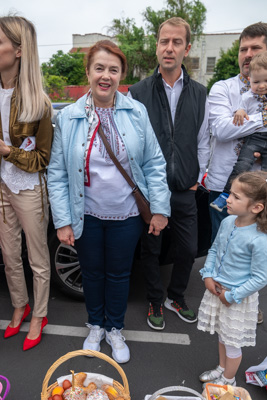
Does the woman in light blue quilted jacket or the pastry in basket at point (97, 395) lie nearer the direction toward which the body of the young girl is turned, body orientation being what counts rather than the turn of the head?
the pastry in basket

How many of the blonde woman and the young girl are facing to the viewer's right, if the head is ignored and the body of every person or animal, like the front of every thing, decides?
0

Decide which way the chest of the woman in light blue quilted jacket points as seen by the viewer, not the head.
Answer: toward the camera

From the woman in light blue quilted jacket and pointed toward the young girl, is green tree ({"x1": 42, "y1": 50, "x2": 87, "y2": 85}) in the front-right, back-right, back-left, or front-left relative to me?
back-left

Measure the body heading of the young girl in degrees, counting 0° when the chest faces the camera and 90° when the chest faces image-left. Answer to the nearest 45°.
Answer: approximately 45°

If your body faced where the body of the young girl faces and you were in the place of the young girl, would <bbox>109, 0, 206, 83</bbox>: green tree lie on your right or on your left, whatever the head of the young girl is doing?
on your right

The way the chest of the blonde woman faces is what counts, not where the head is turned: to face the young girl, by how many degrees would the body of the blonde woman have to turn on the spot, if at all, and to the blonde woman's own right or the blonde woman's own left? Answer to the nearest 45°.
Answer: approximately 90° to the blonde woman's own left

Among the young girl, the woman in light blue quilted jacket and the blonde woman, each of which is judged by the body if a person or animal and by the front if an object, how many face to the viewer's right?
0

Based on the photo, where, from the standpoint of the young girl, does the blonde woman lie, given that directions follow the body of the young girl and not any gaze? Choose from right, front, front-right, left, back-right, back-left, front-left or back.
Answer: front-right

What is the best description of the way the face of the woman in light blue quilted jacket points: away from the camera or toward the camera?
toward the camera

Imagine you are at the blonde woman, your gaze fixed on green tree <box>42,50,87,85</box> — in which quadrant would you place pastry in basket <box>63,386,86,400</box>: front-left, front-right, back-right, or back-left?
back-right

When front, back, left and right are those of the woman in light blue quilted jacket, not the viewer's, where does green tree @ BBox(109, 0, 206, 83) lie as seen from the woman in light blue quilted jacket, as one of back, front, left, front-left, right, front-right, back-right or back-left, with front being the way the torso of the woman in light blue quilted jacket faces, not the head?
back

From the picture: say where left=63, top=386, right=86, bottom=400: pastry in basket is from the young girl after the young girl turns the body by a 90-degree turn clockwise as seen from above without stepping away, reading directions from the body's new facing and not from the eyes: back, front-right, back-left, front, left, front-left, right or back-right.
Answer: left

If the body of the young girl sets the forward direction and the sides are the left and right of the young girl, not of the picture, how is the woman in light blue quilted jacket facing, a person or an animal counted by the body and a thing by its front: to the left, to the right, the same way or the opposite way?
to the left
